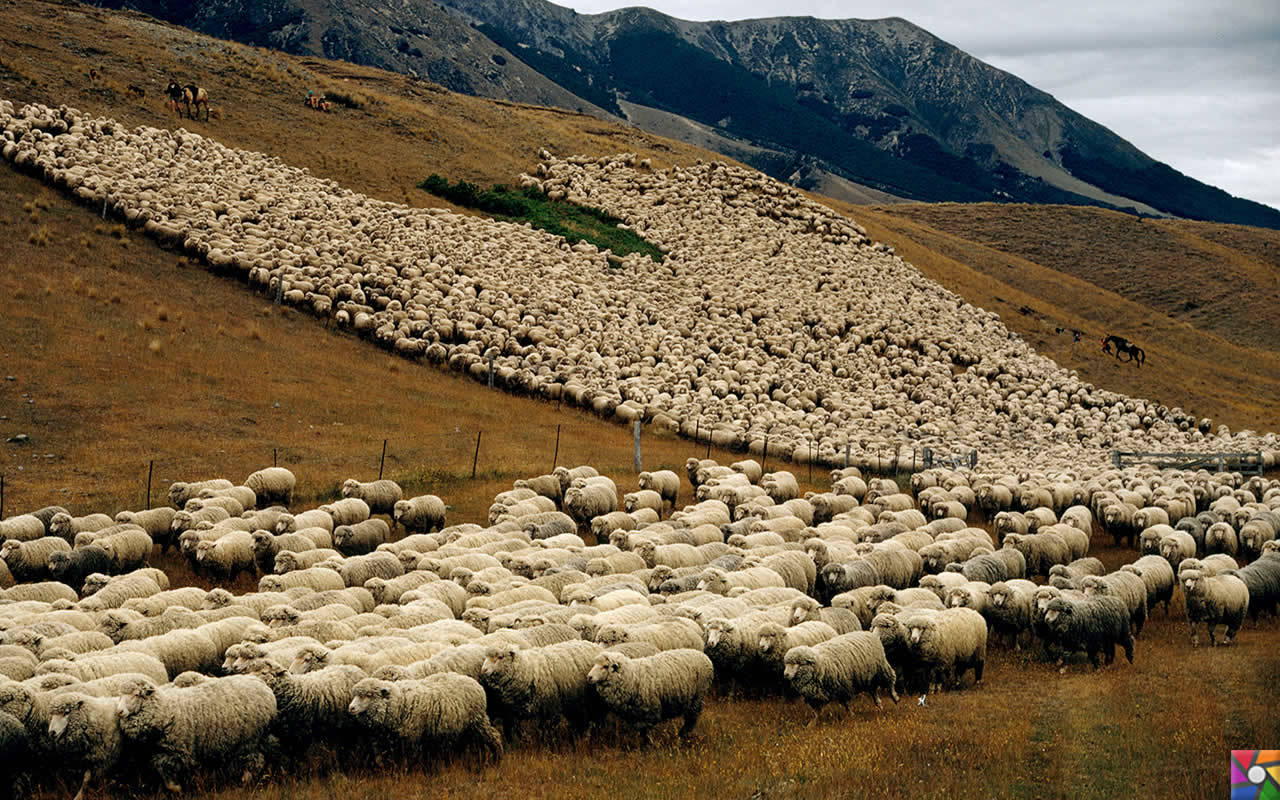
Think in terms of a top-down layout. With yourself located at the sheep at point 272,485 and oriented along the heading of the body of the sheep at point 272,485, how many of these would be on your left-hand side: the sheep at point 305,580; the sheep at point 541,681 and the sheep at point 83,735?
3

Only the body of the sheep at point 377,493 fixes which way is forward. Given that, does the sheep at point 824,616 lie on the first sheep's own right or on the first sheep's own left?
on the first sheep's own left

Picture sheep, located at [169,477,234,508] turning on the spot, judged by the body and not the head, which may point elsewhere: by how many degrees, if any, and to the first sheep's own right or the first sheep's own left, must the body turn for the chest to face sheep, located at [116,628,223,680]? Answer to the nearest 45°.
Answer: approximately 90° to the first sheep's own left

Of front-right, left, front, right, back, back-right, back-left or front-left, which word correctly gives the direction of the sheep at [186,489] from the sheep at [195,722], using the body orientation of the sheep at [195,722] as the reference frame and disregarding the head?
right

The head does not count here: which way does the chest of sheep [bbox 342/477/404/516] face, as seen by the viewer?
to the viewer's left
